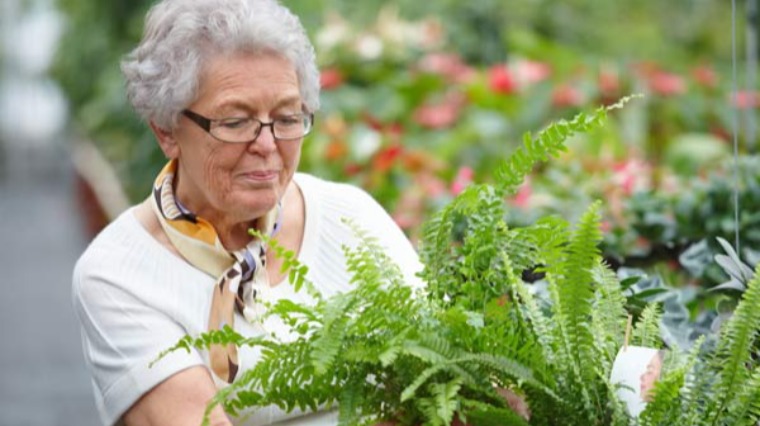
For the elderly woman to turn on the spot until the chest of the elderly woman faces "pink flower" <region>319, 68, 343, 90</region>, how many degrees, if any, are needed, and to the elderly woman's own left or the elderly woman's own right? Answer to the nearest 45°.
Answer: approximately 135° to the elderly woman's own left

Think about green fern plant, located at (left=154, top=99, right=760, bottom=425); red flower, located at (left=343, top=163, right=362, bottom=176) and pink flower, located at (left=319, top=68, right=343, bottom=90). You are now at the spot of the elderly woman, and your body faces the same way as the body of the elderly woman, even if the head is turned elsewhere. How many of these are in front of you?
1

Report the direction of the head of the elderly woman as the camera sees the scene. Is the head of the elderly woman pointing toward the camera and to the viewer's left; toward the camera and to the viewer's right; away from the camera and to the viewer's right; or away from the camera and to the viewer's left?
toward the camera and to the viewer's right

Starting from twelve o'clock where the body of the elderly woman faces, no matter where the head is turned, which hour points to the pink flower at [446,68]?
The pink flower is roughly at 8 o'clock from the elderly woman.

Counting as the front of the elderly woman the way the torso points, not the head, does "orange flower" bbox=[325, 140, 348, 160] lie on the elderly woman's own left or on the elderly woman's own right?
on the elderly woman's own left

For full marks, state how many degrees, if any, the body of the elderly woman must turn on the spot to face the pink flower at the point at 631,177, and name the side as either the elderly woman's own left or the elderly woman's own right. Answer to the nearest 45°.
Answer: approximately 90° to the elderly woman's own left

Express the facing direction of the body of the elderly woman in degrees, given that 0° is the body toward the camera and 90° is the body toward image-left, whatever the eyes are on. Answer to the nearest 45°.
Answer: approximately 315°

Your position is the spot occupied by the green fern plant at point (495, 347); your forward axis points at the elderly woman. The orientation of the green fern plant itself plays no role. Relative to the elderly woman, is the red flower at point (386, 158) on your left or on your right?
right

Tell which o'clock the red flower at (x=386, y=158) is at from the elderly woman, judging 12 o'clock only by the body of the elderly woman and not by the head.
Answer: The red flower is roughly at 8 o'clock from the elderly woman.

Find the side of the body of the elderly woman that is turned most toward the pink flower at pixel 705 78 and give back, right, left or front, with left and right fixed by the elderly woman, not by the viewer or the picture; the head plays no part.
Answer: left

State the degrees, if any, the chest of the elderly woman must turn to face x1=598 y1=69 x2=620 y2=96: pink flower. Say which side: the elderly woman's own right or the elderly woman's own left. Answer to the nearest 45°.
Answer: approximately 90° to the elderly woman's own left

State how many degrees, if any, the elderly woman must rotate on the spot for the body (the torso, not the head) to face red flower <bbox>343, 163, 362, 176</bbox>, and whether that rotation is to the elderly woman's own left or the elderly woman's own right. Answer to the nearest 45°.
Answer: approximately 135° to the elderly woman's own left
